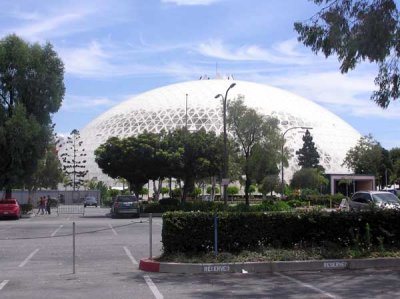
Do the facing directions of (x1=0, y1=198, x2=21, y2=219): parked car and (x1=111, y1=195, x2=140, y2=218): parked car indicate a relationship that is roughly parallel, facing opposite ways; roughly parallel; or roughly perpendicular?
roughly parallel

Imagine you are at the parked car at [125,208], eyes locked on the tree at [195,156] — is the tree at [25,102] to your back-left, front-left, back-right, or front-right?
back-left
